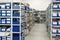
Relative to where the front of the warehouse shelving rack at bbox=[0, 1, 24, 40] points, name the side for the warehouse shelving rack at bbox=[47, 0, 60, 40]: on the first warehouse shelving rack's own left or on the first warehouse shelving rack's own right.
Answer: on the first warehouse shelving rack's own left
